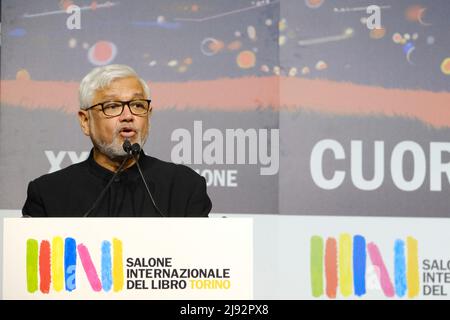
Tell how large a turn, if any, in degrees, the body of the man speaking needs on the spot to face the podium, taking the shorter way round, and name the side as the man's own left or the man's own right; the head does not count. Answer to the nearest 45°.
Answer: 0° — they already face it

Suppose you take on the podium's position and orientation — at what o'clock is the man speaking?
The man speaking is roughly at 6 o'clock from the podium.

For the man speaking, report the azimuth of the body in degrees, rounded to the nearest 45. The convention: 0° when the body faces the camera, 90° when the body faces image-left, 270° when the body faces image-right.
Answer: approximately 0°

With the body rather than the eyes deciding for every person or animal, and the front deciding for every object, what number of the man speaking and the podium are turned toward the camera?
2
